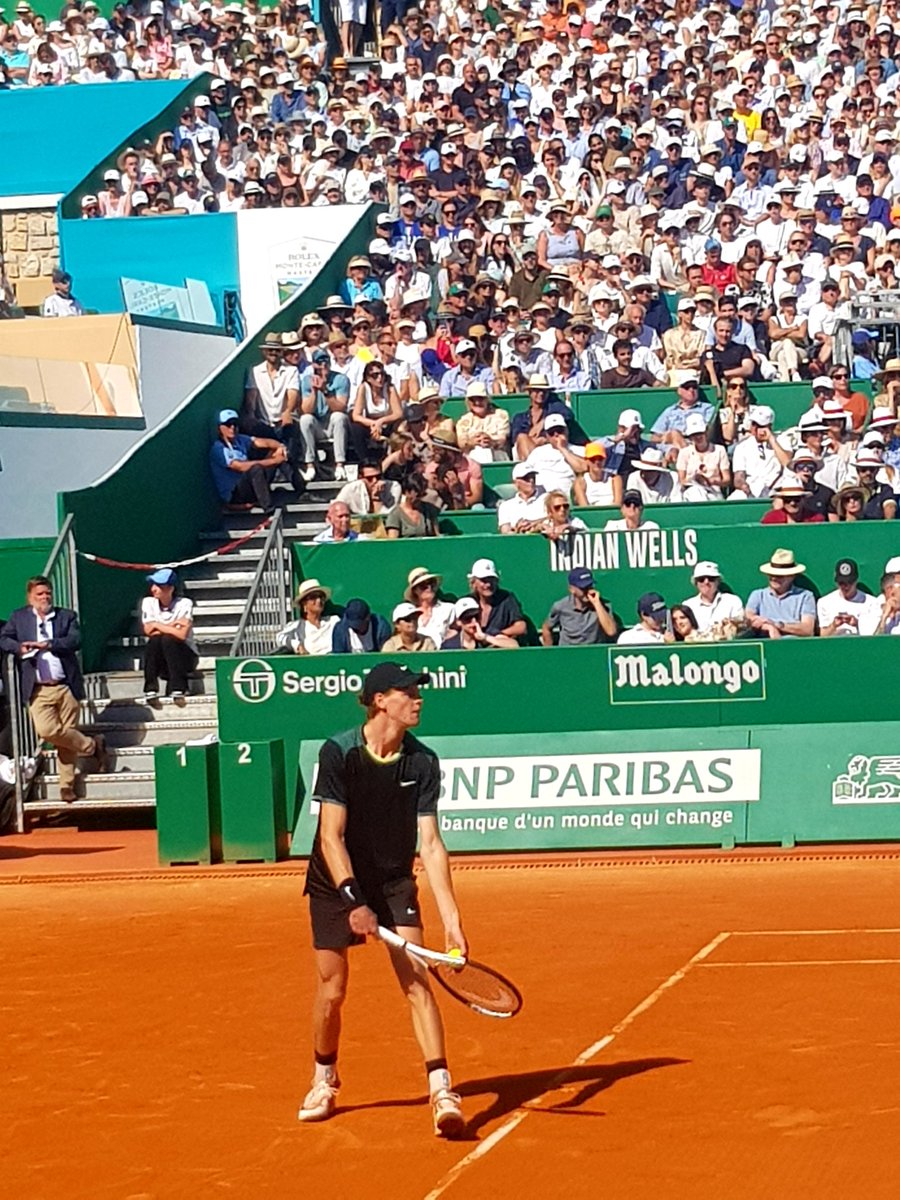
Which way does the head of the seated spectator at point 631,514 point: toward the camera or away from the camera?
toward the camera

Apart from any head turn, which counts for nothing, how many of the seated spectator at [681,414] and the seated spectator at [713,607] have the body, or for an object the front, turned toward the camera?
2

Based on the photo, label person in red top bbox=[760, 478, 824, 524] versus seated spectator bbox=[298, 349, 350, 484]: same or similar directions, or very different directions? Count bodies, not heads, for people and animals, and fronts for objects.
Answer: same or similar directions

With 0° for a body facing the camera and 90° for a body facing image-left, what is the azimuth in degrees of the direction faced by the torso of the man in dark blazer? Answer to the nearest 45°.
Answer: approximately 0°

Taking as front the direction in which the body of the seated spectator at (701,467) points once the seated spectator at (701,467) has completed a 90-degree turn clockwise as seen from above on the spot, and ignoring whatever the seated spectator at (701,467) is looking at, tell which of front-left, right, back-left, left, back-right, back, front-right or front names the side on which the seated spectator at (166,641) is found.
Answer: front

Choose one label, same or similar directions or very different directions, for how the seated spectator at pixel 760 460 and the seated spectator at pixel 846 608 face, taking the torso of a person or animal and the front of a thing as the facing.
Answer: same or similar directions

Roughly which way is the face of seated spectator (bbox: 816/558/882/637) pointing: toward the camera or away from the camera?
toward the camera

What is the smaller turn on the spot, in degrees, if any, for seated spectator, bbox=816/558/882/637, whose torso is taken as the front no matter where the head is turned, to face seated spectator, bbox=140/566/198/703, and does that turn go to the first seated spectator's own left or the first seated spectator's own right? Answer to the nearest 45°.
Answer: approximately 90° to the first seated spectator's own right

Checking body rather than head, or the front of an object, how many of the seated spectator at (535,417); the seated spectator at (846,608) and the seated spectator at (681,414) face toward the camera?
3

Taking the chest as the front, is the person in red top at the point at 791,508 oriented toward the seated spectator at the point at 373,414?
no

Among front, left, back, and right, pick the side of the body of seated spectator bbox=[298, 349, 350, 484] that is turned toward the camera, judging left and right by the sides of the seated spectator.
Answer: front

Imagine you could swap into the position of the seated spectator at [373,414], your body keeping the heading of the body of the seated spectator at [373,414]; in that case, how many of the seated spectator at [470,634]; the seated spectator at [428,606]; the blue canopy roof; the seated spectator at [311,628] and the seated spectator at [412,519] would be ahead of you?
4

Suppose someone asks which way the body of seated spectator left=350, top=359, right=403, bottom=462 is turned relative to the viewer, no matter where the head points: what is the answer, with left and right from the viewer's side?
facing the viewer

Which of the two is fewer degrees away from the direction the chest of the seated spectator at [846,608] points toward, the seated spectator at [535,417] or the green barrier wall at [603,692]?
the green barrier wall

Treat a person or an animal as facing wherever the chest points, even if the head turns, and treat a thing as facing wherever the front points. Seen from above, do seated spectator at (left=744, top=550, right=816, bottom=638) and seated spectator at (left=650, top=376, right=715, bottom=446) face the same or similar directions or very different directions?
same or similar directions

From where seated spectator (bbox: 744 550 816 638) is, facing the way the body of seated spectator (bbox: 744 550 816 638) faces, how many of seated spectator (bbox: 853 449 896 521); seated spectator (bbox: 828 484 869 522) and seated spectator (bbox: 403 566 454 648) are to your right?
1

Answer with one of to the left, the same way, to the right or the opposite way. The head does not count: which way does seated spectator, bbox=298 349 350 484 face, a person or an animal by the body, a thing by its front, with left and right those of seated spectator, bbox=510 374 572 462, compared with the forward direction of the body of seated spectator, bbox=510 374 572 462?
the same way

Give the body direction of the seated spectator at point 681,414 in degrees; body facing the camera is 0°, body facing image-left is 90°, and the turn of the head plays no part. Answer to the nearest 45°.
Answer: approximately 0°

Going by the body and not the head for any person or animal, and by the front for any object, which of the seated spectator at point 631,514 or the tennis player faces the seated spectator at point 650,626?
the seated spectator at point 631,514

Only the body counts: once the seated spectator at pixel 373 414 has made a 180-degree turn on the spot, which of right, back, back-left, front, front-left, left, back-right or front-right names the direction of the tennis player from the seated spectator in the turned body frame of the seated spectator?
back

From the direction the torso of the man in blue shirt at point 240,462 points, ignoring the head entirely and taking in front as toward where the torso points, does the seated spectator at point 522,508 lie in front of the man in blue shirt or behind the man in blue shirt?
in front
